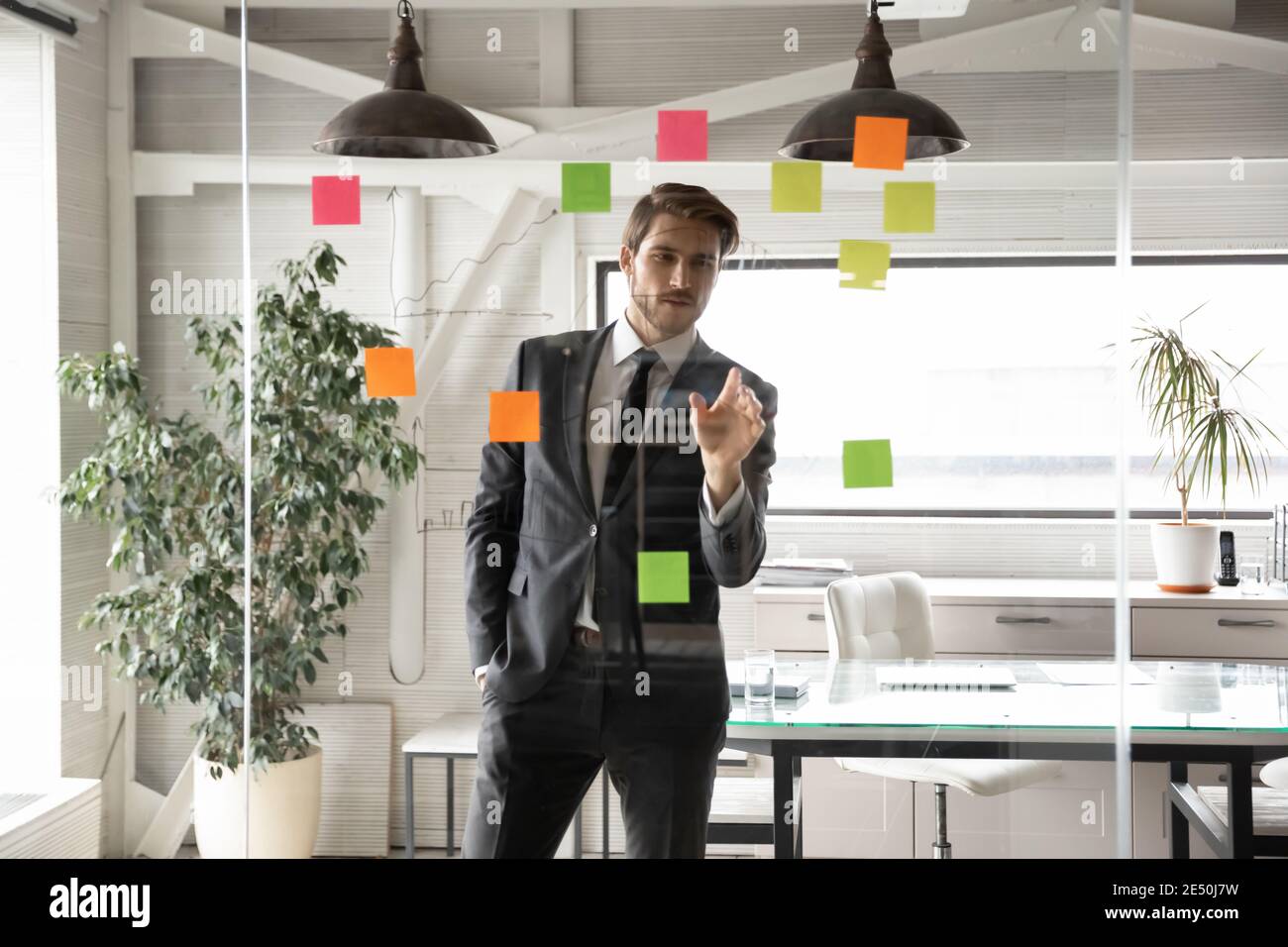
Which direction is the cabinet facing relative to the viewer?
toward the camera

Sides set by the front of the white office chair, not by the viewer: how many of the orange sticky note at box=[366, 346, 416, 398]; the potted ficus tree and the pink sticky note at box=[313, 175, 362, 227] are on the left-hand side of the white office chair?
0

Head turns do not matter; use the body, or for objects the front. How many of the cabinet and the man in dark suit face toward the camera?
2

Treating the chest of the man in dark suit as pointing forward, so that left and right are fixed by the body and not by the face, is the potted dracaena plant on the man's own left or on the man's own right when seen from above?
on the man's own left

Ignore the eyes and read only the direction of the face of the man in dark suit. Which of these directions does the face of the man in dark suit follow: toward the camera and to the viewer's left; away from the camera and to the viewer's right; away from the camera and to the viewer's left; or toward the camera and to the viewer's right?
toward the camera and to the viewer's right

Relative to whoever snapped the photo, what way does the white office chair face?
facing the viewer and to the right of the viewer

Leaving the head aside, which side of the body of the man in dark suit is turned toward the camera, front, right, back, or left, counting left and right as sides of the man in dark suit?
front

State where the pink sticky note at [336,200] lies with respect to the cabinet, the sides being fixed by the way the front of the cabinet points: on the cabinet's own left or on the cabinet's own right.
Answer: on the cabinet's own right

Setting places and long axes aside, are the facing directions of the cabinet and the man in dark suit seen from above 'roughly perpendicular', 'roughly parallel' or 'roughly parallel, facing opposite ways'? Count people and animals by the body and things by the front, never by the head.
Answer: roughly parallel
